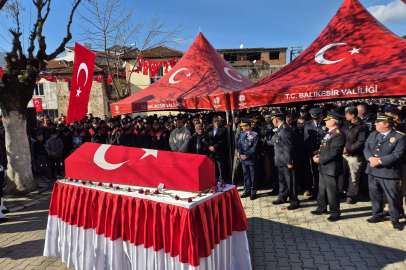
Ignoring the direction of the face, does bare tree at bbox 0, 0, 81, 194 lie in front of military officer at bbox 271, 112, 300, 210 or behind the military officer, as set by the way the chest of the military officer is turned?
in front

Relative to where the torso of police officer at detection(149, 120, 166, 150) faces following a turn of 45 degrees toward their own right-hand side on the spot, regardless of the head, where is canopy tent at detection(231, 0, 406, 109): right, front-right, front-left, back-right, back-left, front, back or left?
left

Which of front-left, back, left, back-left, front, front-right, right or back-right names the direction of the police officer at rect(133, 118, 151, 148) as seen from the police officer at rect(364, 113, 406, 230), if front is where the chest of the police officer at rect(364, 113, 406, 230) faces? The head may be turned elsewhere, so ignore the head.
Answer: front-right

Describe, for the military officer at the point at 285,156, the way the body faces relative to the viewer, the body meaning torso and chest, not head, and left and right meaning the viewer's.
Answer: facing the viewer and to the left of the viewer

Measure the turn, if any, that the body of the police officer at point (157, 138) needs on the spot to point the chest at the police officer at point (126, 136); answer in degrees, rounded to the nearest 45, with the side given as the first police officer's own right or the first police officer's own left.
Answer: approximately 90° to the first police officer's own right

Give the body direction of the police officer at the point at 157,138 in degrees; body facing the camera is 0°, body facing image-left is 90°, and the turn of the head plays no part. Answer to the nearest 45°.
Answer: approximately 0°

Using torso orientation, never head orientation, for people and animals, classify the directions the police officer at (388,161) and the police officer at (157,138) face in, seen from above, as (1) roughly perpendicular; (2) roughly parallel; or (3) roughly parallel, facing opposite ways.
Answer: roughly perpendicular

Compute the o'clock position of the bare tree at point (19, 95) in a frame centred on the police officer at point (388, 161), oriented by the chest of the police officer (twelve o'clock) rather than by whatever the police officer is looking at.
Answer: The bare tree is roughly at 1 o'clock from the police officer.

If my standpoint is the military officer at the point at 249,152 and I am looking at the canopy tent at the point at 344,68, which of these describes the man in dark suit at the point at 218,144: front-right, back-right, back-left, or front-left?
back-left

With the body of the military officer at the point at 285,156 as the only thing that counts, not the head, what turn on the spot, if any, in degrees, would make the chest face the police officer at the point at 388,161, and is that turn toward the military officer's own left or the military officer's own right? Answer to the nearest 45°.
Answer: approximately 90° to the military officer's own left

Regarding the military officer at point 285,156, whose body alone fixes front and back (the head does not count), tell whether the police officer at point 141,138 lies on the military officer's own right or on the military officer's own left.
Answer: on the military officer's own right

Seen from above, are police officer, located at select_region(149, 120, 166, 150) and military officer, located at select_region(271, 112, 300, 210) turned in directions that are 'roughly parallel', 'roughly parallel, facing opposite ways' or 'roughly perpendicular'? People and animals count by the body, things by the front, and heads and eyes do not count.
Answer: roughly perpendicular

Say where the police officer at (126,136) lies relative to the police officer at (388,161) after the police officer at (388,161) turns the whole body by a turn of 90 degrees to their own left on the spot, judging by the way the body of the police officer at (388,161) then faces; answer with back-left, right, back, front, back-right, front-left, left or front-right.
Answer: back-right

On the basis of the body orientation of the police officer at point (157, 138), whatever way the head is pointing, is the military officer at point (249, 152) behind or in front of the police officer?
in front

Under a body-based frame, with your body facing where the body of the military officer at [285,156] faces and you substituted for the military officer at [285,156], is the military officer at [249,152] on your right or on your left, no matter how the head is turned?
on your right
